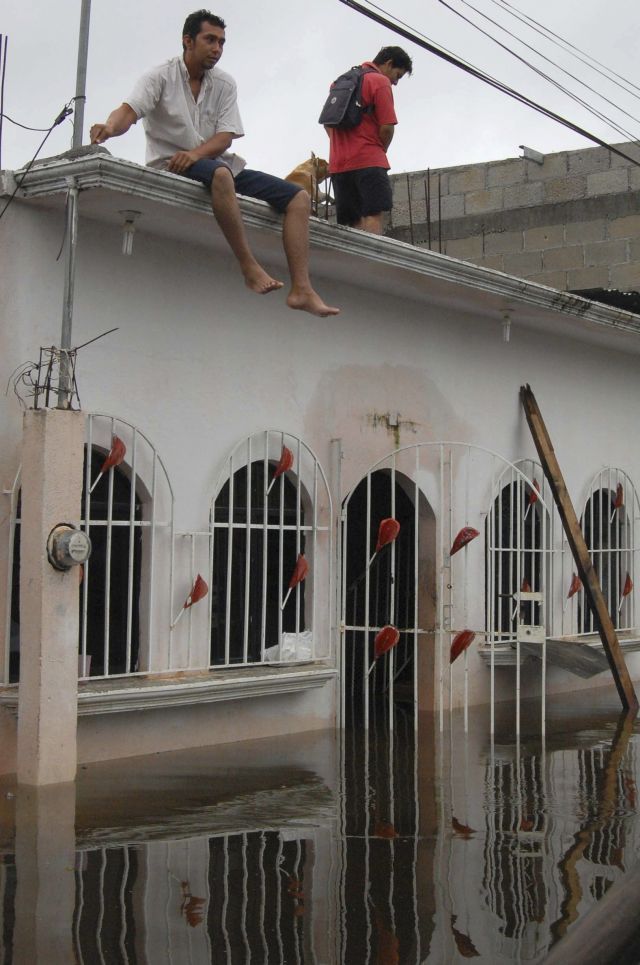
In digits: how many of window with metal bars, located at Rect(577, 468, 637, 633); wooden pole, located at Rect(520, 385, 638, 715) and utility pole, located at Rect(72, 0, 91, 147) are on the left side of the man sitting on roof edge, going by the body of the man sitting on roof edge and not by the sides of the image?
2

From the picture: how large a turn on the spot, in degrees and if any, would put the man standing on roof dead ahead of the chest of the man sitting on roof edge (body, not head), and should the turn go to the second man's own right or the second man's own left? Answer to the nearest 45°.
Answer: approximately 90° to the second man's own left

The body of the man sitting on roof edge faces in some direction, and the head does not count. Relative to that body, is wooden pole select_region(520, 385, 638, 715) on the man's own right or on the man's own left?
on the man's own left

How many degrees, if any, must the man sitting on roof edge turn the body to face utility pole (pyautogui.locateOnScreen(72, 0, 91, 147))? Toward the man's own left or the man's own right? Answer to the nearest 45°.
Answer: approximately 135° to the man's own right

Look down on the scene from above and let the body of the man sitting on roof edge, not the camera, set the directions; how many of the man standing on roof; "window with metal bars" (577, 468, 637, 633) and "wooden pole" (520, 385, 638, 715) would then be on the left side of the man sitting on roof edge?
3

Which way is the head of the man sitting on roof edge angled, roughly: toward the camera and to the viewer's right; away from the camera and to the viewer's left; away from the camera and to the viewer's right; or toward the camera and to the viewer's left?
toward the camera and to the viewer's right

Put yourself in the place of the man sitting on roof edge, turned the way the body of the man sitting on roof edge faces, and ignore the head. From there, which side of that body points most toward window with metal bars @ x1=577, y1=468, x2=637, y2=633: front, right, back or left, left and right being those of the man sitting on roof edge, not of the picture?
left

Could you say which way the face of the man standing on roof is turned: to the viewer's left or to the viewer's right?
to the viewer's right

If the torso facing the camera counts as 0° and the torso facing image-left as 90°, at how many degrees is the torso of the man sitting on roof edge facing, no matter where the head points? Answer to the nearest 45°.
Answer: approximately 315°
